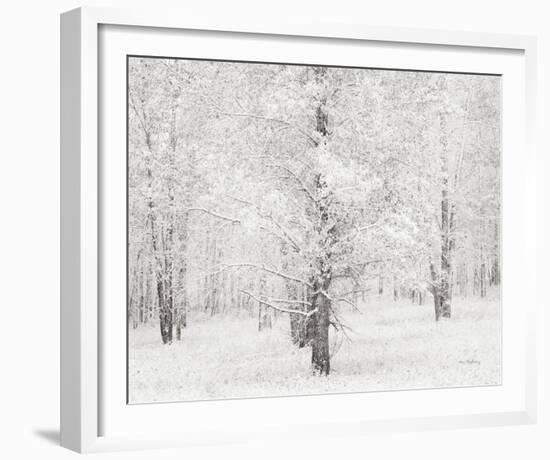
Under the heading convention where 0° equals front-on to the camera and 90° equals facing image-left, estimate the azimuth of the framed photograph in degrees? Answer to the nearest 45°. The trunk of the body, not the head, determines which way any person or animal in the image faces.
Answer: approximately 315°
